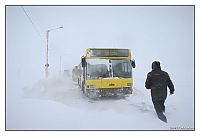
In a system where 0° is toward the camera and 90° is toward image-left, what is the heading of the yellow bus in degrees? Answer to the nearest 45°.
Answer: approximately 0°

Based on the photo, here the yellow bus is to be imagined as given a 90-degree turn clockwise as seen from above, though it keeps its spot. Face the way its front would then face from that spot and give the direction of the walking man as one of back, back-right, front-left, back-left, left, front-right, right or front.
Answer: back-left

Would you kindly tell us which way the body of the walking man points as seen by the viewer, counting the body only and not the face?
away from the camera
